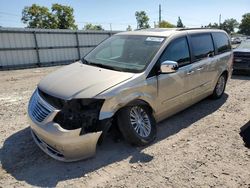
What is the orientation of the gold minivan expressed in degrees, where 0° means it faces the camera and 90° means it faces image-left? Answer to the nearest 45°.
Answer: approximately 45°
